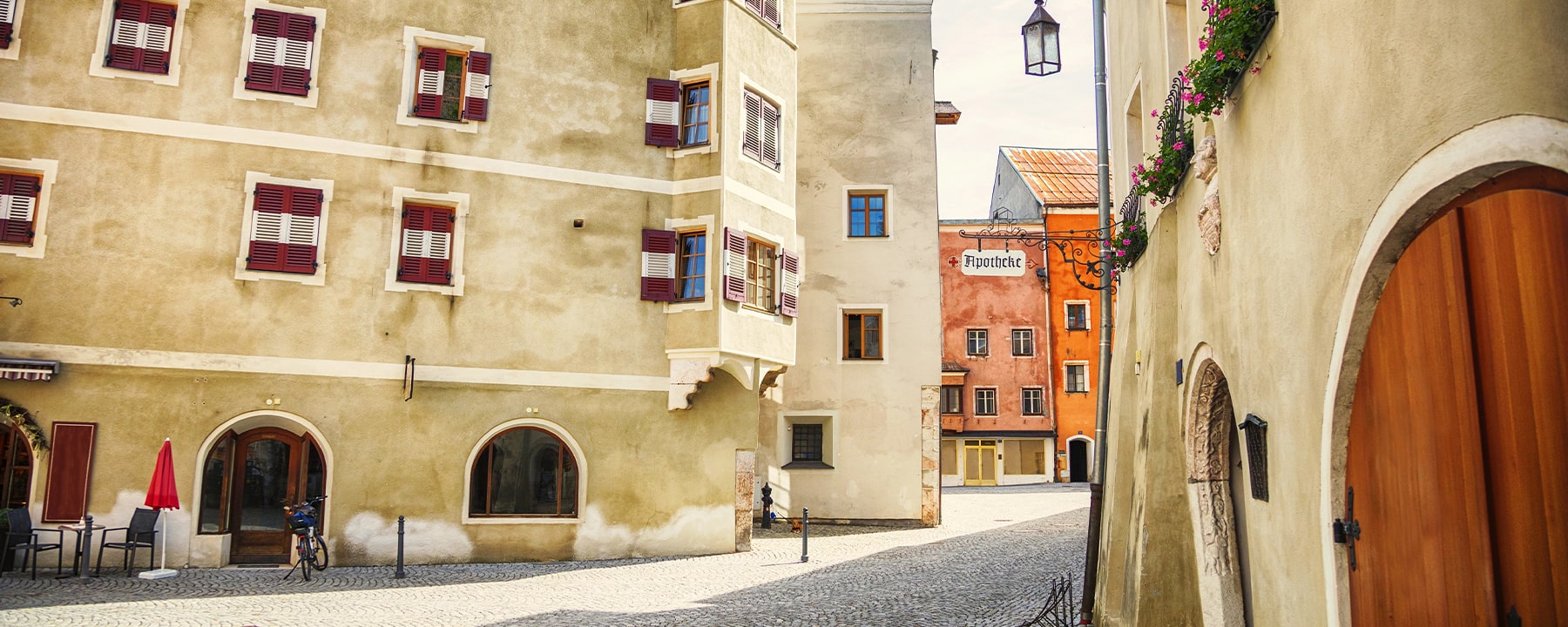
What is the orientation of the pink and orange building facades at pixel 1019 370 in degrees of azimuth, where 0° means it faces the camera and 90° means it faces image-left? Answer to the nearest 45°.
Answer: approximately 0°

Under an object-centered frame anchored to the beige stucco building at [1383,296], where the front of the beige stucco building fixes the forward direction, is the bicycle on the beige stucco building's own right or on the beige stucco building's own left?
on the beige stucco building's own right

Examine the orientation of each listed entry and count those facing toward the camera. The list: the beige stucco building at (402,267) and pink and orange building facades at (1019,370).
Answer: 2

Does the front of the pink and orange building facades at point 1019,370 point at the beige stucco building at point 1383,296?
yes

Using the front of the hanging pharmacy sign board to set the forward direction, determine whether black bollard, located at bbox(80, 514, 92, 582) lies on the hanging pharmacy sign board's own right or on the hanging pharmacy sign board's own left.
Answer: on the hanging pharmacy sign board's own right

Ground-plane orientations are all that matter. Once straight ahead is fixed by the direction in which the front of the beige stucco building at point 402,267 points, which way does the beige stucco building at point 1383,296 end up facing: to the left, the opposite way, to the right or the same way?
to the right

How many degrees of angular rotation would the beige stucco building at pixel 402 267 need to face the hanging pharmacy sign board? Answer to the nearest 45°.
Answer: approximately 90° to its left

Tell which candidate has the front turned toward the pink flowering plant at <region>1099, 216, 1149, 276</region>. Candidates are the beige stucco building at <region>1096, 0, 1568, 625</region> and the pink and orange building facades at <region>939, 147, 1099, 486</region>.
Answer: the pink and orange building facades

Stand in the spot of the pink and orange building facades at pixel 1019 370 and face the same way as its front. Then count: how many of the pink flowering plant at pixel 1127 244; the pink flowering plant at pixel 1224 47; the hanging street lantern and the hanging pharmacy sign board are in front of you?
4
